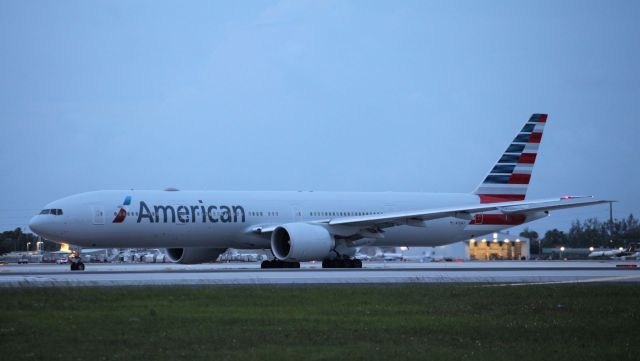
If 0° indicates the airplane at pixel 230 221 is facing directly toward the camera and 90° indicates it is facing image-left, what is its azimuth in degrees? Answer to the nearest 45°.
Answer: approximately 45°
